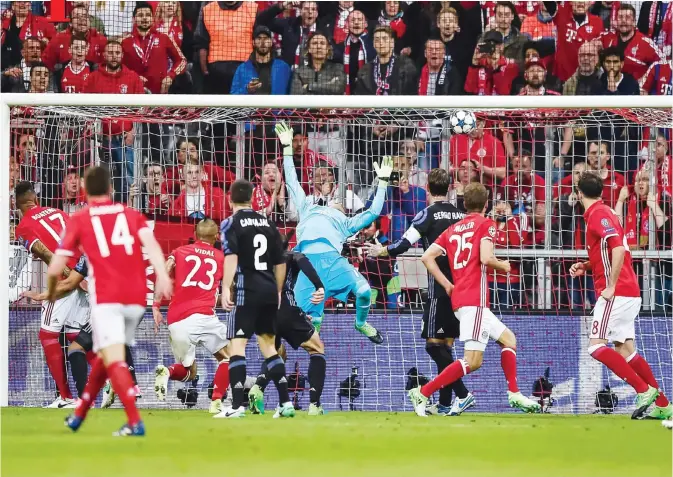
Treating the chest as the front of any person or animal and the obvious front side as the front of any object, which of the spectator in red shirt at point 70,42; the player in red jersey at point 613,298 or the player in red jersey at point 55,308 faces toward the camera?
the spectator in red shirt

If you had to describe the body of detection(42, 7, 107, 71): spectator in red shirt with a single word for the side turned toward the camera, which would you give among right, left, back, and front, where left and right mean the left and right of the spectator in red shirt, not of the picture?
front

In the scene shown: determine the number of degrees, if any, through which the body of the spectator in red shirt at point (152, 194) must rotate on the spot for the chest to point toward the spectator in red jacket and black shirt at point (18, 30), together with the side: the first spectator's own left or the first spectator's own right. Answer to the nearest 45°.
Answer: approximately 135° to the first spectator's own right

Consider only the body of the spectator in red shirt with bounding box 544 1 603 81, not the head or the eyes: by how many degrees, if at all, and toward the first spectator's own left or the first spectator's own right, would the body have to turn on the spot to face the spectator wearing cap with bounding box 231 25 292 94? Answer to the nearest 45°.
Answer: approximately 90° to the first spectator's own right

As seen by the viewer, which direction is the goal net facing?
toward the camera

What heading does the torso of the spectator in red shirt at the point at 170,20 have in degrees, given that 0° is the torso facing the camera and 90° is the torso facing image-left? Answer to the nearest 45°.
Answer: approximately 0°

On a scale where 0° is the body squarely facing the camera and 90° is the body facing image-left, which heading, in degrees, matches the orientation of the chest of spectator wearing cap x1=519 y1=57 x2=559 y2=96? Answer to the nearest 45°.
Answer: approximately 0°

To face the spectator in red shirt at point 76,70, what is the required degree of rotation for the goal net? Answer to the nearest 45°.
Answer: approximately 135° to its right

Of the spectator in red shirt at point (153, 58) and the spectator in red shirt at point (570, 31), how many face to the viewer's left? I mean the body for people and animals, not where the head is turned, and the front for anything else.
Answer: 0

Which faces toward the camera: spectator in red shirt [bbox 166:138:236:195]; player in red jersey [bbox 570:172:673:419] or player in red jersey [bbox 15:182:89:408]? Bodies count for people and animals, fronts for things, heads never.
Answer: the spectator in red shirt

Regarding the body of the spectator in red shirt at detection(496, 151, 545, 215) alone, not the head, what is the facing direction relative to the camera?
toward the camera

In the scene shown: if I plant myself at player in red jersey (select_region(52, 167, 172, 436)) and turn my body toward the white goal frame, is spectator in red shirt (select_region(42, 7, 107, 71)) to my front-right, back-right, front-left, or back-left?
front-left

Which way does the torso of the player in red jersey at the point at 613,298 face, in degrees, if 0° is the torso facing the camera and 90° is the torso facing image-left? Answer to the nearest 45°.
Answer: approximately 90°

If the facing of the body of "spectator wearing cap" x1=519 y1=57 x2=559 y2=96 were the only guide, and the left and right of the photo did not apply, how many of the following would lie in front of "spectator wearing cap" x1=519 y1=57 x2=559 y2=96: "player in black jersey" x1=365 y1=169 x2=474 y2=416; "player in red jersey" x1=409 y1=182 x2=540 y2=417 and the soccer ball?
3

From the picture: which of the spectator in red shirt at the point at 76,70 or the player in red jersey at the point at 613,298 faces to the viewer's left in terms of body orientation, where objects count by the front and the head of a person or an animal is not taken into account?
the player in red jersey
